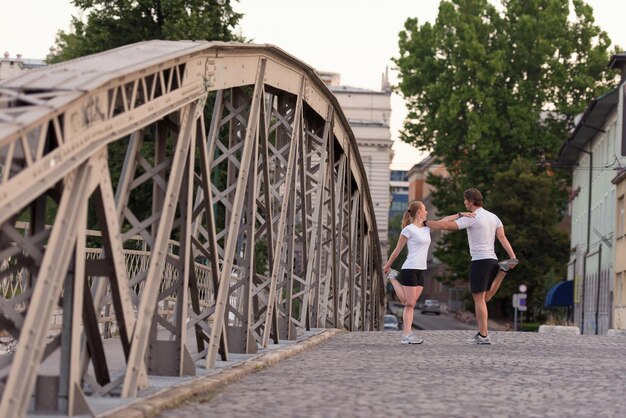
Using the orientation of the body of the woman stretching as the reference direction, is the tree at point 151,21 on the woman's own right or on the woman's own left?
on the woman's own left

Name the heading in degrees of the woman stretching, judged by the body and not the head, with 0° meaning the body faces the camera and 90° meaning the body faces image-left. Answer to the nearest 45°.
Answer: approximately 270°

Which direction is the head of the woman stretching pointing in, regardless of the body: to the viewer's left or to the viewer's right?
to the viewer's right

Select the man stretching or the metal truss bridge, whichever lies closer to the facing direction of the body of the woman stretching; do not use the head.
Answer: the man stretching

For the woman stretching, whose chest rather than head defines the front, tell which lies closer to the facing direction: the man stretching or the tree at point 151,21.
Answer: the man stretching
